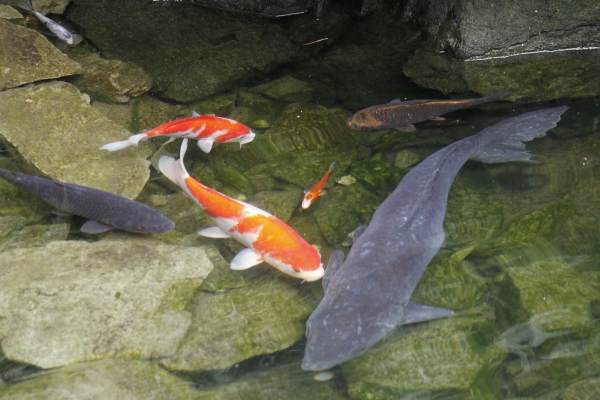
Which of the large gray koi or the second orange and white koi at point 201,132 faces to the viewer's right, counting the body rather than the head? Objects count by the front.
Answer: the second orange and white koi

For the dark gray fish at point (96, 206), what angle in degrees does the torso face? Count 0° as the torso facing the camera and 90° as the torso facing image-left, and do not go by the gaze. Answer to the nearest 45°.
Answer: approximately 315°

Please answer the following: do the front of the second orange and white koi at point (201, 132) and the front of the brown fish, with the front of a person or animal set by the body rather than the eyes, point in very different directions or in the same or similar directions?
very different directions

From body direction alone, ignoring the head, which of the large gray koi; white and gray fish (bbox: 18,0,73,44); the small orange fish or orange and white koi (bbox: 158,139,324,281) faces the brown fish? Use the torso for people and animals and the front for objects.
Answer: the white and gray fish

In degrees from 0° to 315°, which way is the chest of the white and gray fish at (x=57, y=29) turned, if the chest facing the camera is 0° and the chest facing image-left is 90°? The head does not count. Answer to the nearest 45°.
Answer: approximately 315°

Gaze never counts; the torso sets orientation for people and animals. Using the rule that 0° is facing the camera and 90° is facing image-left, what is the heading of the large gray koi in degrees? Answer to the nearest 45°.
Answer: approximately 45°

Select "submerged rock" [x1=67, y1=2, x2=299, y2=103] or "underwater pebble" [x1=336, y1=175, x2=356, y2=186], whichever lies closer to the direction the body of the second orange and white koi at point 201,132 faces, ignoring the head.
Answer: the underwater pebble

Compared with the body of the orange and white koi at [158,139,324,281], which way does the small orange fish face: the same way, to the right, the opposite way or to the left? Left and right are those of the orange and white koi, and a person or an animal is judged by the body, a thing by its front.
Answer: to the right

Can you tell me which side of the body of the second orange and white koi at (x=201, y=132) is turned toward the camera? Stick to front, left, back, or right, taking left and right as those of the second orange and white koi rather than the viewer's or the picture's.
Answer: right

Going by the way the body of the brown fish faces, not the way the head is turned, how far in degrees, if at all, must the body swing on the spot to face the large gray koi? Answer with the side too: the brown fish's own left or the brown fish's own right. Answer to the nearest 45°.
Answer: approximately 90° to the brown fish's own left

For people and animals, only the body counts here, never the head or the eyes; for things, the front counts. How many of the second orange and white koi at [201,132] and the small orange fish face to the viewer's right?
1

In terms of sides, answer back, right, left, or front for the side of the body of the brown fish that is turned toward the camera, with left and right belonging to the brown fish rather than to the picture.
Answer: left

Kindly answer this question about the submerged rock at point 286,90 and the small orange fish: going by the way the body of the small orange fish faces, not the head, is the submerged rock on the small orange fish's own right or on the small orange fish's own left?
on the small orange fish's own right

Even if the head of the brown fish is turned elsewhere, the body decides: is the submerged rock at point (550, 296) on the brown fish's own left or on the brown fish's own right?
on the brown fish's own left
